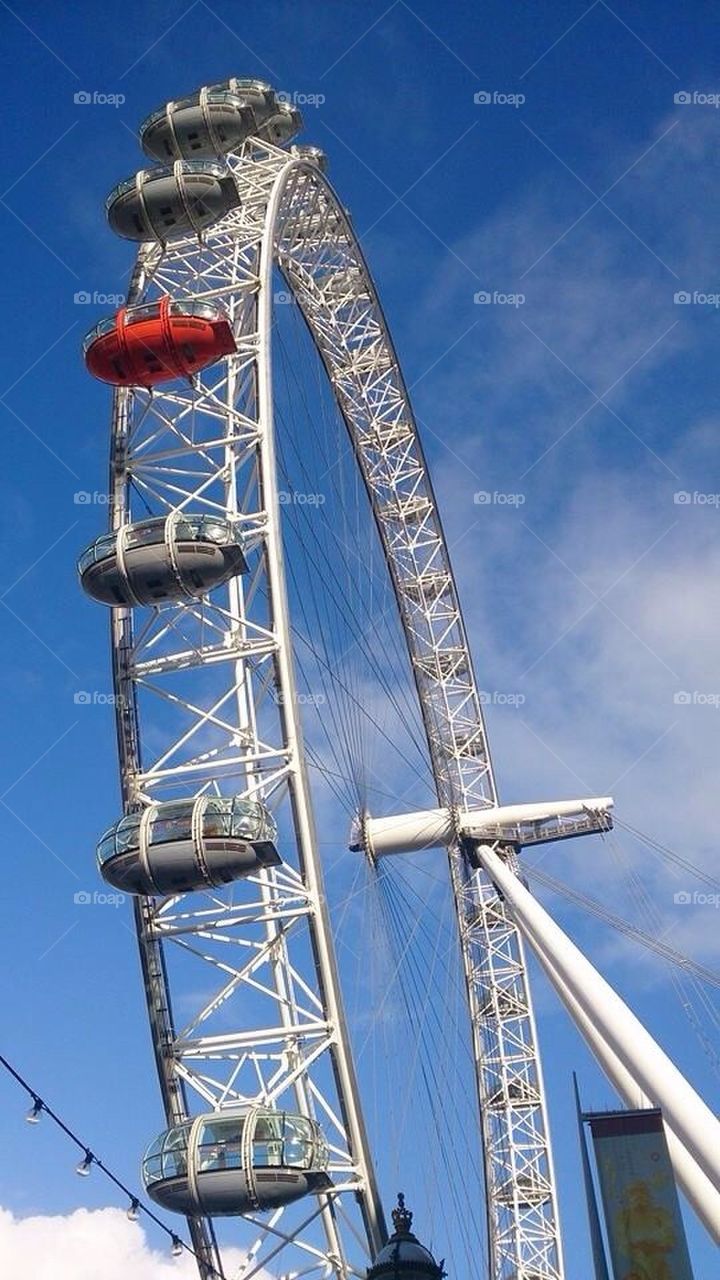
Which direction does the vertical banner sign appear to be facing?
toward the camera
